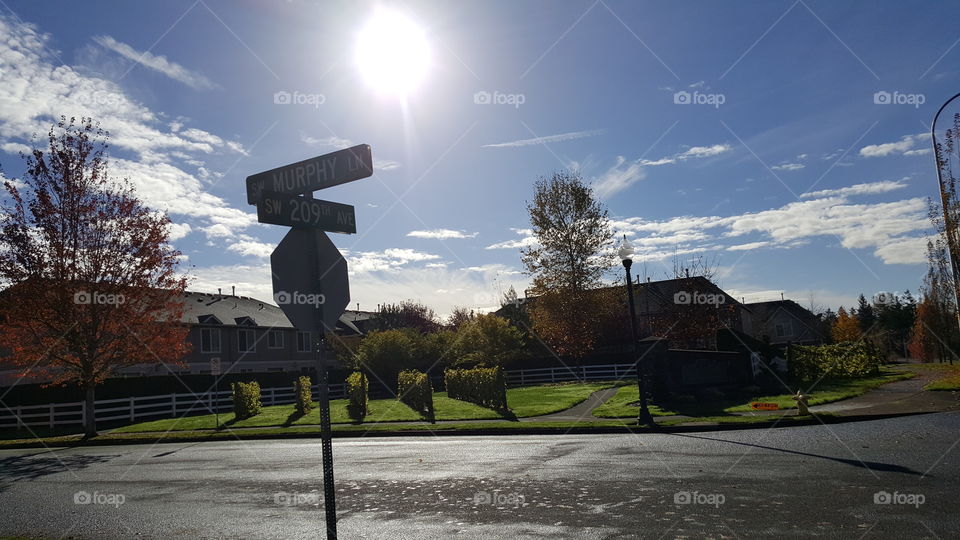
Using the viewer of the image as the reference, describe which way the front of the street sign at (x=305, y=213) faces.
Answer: facing the viewer and to the right of the viewer

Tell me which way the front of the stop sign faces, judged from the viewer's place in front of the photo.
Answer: facing away from the viewer and to the left of the viewer

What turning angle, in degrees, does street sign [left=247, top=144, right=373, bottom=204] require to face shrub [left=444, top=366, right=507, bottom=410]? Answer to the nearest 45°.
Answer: approximately 135° to its right

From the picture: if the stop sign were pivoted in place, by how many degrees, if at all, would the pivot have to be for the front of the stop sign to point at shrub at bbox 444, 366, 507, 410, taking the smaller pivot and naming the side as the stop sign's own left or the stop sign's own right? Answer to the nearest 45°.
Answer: approximately 45° to the stop sign's own right

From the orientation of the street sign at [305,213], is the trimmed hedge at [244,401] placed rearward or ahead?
rearward

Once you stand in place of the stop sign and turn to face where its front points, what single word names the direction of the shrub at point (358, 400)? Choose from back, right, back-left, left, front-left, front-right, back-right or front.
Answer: front-right

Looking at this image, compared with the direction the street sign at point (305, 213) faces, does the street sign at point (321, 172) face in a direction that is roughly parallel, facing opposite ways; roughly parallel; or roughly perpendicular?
roughly perpendicular

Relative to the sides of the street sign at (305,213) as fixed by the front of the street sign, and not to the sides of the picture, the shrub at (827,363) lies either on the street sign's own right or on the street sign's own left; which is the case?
on the street sign's own left

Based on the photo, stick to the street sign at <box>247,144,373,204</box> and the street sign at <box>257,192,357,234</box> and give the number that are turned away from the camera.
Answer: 0
